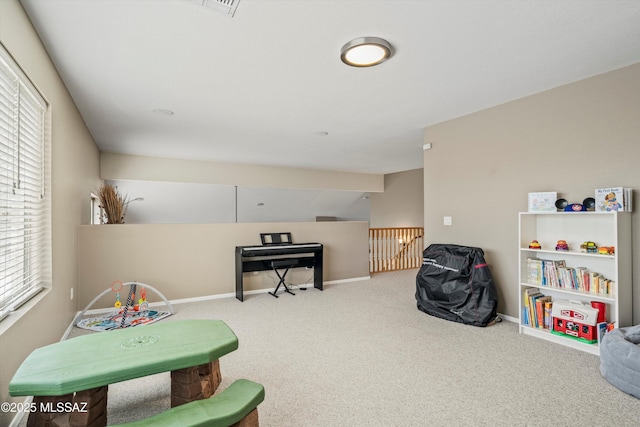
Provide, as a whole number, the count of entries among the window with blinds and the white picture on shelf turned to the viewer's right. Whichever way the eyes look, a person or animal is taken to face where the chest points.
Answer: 1

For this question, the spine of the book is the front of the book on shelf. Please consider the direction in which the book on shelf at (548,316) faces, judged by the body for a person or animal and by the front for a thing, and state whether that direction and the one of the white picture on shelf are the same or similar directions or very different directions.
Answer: same or similar directions

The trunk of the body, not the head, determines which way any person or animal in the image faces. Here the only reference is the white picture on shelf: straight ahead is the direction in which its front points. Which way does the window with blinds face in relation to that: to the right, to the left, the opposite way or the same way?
the opposite way

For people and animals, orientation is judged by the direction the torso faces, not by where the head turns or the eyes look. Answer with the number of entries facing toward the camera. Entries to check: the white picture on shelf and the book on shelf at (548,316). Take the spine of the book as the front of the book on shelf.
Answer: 2

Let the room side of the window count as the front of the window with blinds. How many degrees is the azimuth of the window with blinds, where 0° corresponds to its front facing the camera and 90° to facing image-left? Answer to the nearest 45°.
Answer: approximately 270°

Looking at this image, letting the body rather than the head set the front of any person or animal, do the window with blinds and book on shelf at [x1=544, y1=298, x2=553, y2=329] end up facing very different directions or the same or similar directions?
very different directions

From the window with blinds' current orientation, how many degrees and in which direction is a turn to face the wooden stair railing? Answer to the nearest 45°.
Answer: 0° — it already faces it

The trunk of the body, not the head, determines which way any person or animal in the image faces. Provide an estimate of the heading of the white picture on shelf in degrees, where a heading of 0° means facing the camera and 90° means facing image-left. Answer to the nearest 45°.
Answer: approximately 0°

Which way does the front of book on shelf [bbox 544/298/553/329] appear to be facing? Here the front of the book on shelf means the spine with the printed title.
toward the camera
